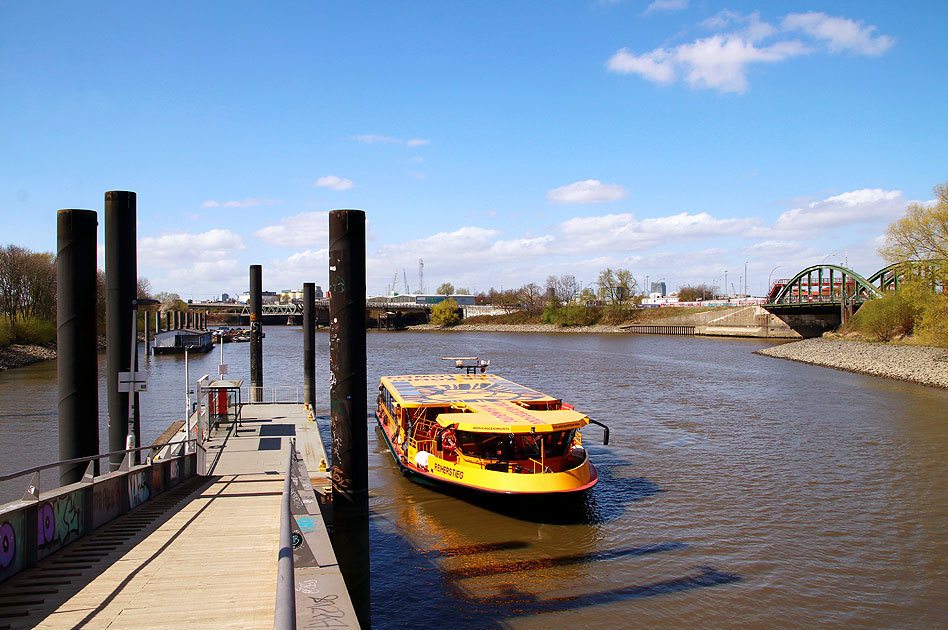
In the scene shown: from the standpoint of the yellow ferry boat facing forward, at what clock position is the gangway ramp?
The gangway ramp is roughly at 2 o'clock from the yellow ferry boat.

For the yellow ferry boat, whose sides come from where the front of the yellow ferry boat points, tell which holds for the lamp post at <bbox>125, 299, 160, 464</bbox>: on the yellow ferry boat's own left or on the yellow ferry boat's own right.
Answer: on the yellow ferry boat's own right

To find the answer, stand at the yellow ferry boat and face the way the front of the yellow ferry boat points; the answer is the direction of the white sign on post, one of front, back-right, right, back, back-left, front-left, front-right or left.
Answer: right

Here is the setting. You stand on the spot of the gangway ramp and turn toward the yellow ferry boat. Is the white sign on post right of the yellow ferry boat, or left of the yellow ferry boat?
left

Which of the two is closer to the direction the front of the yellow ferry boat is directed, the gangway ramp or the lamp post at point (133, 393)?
the gangway ramp

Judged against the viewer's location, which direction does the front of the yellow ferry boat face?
facing the viewer and to the right of the viewer
